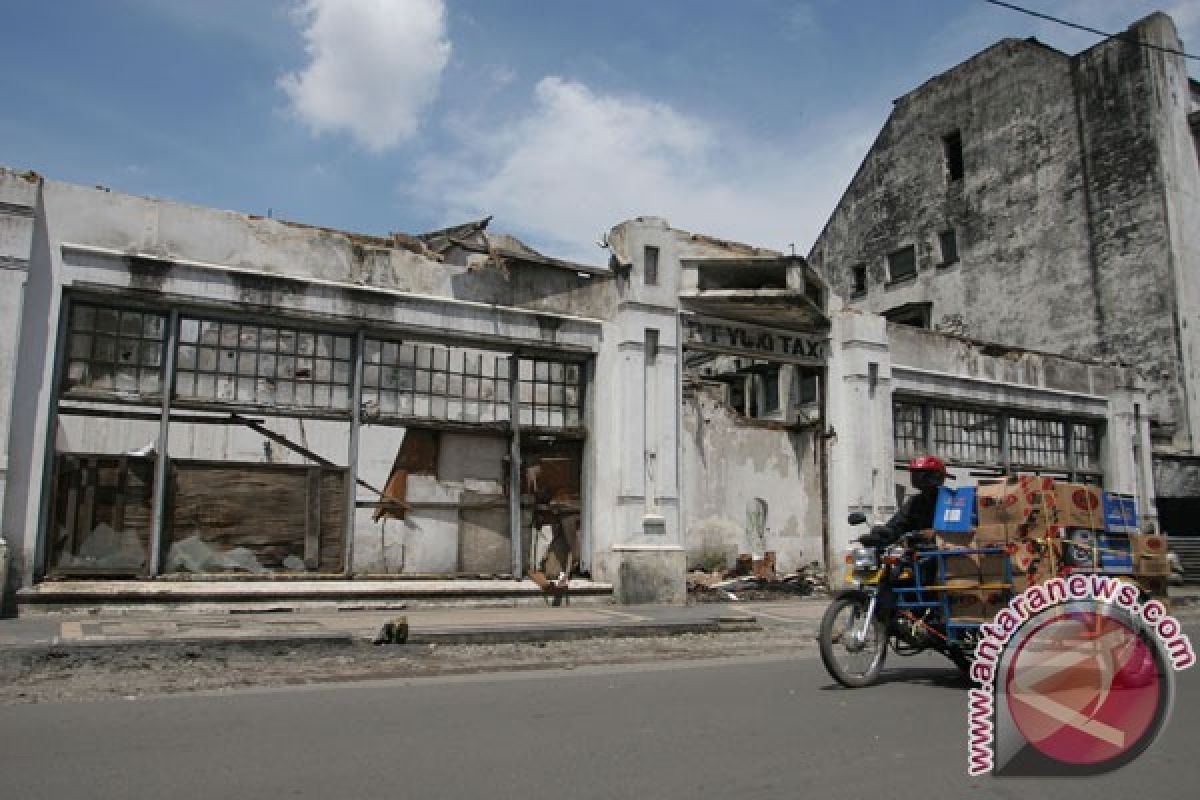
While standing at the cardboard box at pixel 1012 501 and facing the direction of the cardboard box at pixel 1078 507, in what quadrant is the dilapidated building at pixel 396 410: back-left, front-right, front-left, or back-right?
back-left

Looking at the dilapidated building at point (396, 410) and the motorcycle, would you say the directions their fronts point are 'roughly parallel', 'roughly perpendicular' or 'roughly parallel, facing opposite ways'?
roughly perpendicular

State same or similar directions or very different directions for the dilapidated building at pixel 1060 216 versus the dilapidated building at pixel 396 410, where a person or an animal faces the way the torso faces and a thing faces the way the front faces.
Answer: same or similar directions

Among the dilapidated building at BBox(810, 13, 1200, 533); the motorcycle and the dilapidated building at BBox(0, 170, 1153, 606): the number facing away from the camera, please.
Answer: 0

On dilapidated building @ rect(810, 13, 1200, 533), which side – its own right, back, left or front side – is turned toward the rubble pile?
right

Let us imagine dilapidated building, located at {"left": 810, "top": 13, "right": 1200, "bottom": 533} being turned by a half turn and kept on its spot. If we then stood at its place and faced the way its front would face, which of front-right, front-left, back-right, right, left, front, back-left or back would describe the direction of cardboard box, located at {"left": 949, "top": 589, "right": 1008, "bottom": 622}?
back-left

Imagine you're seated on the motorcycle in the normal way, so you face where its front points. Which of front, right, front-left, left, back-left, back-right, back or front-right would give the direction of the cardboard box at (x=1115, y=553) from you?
back

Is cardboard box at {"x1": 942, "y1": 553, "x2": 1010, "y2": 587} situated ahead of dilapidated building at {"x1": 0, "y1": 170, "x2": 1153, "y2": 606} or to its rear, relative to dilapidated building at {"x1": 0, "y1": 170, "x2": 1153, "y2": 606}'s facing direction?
ahead

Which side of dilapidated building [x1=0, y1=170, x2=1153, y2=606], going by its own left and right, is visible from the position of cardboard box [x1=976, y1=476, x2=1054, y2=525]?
front

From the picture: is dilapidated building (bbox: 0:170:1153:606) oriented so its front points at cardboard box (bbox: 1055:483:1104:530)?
yes

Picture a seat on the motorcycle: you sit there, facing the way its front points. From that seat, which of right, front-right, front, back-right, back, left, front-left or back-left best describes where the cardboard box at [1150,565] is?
back

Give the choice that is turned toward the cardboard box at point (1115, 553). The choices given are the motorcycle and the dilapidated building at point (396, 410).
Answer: the dilapidated building

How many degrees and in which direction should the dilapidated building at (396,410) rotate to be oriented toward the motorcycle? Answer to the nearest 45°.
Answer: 0° — it already faces it

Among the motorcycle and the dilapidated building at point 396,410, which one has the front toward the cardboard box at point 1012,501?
the dilapidated building

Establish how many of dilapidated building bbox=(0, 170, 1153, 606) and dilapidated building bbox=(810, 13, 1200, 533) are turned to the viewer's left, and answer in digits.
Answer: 0

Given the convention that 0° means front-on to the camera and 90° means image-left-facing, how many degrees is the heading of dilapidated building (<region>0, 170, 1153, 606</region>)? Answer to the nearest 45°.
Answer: approximately 315°

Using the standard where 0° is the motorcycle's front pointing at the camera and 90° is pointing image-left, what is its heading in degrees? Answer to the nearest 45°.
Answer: approximately 45°

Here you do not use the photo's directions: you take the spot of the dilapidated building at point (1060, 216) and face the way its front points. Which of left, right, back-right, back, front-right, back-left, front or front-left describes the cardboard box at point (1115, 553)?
front-right
